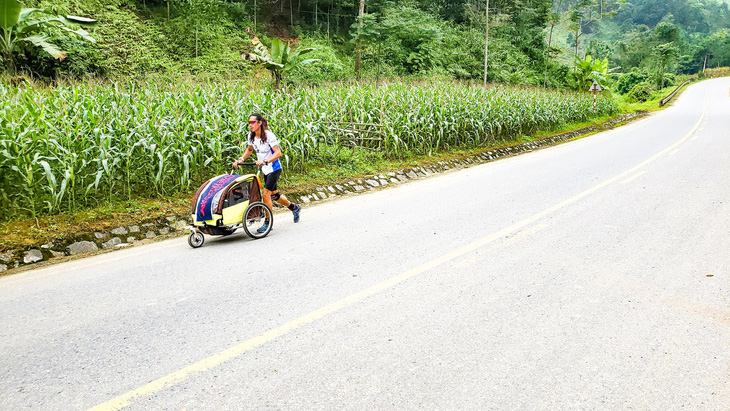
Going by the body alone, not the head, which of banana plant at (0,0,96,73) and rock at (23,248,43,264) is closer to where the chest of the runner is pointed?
the rock

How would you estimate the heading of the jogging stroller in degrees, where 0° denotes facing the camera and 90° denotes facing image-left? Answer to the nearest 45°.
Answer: approximately 45°

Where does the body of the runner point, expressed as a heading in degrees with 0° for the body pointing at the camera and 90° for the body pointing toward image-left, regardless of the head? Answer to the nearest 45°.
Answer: approximately 45°

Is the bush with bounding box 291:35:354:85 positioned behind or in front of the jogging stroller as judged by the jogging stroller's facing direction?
behind

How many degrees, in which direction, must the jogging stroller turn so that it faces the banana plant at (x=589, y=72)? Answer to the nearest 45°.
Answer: approximately 180°
